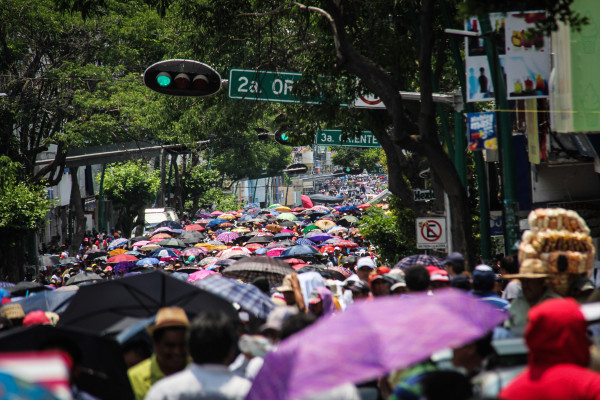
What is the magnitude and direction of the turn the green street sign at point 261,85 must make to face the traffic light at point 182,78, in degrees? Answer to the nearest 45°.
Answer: approximately 45° to its right

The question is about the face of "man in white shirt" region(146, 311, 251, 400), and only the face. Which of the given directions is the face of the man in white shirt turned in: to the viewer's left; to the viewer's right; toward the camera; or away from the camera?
away from the camera

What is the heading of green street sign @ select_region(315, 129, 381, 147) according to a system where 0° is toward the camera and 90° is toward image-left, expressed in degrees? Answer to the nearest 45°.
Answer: approximately 0°
